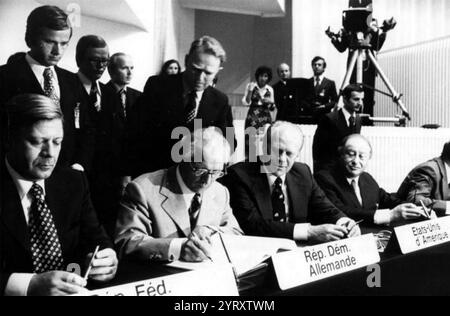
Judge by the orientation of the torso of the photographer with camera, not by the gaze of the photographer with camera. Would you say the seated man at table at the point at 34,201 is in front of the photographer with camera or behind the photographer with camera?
in front

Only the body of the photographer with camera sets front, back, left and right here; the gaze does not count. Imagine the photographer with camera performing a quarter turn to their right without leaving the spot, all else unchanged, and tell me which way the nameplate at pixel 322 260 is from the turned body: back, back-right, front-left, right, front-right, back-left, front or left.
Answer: left

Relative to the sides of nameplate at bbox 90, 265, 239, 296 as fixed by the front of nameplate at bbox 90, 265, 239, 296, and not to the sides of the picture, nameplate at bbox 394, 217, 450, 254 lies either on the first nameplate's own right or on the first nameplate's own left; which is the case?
on the first nameplate's own left

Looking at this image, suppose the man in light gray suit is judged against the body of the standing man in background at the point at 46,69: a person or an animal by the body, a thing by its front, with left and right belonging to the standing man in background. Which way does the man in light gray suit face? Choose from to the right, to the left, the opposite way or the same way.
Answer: the same way

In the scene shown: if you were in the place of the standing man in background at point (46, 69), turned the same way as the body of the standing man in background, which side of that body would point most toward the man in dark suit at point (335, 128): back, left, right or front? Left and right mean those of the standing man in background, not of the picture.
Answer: left

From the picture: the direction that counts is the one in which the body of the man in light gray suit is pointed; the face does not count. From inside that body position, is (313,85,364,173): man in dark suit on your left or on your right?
on your left

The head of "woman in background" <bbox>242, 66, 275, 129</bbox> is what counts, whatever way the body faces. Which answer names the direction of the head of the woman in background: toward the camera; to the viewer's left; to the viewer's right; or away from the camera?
toward the camera

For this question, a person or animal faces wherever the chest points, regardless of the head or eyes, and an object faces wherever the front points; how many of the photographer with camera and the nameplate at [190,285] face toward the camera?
2

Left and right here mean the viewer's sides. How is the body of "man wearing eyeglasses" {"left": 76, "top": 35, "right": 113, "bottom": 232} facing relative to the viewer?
facing the viewer and to the right of the viewer

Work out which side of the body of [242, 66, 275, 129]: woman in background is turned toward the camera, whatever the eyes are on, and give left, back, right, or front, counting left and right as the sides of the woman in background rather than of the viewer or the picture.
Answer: front

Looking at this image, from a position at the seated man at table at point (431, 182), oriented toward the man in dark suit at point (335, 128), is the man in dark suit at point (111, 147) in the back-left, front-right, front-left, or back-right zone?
front-left

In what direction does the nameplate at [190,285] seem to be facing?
toward the camera

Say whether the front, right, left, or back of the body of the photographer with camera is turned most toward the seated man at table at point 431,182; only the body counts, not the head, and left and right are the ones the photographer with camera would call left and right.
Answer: front

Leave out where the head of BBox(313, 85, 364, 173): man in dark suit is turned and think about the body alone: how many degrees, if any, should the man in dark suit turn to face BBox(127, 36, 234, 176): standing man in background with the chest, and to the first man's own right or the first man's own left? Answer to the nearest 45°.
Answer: approximately 90° to the first man's own right

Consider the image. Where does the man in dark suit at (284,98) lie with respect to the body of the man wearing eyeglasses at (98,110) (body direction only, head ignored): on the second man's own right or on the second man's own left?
on the second man's own left

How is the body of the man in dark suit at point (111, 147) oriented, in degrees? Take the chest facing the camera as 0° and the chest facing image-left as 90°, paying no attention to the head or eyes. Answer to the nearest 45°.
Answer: approximately 315°

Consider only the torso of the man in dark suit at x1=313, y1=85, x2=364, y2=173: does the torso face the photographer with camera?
no
